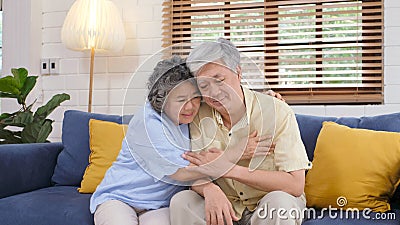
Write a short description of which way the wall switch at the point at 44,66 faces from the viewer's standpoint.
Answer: facing the viewer

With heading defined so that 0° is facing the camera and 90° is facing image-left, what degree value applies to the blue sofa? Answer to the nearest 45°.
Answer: approximately 0°

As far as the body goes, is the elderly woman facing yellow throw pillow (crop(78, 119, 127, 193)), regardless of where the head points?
no

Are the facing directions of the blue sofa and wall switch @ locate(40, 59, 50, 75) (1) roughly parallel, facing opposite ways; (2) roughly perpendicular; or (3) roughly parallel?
roughly parallel

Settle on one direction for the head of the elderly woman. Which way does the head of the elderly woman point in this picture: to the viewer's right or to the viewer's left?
to the viewer's right

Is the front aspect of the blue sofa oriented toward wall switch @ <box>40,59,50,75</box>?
no

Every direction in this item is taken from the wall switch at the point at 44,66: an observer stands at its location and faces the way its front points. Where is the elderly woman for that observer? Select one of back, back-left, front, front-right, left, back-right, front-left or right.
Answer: front

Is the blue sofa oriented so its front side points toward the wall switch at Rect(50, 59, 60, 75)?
no

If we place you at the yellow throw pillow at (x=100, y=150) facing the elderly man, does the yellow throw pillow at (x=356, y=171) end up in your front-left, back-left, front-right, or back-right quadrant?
front-left

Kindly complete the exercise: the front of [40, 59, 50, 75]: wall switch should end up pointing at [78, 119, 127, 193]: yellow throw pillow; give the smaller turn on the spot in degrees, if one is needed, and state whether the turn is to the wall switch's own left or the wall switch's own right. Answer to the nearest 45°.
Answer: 0° — it already faces it

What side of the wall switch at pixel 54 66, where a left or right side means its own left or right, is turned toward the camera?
front

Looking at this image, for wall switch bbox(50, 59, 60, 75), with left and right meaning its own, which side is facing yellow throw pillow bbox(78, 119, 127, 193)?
front

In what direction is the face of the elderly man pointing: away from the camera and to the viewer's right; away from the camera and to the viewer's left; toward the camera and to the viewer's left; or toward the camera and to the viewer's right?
toward the camera and to the viewer's left
